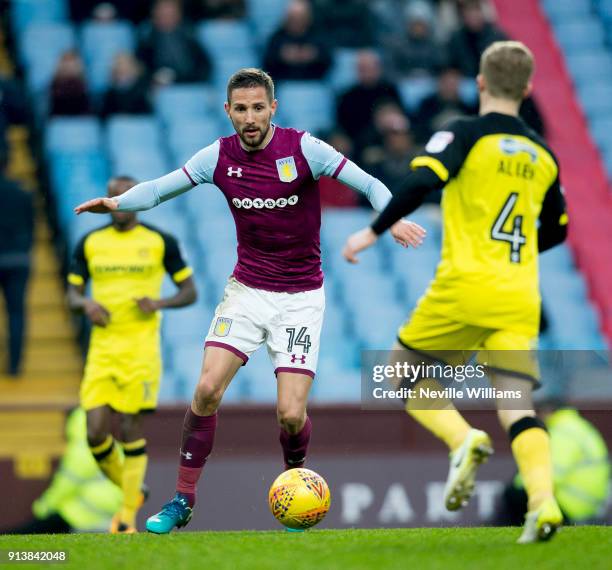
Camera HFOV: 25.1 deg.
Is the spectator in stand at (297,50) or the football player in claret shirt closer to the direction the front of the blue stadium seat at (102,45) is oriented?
the football player in claret shirt

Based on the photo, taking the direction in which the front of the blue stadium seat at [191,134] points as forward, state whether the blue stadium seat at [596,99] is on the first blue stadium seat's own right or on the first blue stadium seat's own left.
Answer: on the first blue stadium seat's own left

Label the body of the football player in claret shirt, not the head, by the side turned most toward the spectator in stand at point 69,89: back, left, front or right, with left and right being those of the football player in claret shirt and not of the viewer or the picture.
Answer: back

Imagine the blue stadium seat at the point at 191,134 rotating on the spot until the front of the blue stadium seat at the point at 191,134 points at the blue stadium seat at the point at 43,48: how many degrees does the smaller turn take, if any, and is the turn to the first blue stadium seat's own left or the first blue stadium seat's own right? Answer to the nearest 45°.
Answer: approximately 90° to the first blue stadium seat's own right

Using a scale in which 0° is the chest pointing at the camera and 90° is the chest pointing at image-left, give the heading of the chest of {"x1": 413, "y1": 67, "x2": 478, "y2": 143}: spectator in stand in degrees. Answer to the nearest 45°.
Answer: approximately 0°

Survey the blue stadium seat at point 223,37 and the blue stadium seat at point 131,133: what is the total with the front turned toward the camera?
2

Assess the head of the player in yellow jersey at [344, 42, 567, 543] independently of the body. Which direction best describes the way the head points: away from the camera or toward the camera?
away from the camera

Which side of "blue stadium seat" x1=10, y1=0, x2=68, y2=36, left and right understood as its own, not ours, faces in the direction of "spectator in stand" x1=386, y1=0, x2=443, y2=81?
left

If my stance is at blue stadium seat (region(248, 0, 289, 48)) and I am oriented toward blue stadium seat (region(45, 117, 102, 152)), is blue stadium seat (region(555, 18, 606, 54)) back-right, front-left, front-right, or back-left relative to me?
back-left

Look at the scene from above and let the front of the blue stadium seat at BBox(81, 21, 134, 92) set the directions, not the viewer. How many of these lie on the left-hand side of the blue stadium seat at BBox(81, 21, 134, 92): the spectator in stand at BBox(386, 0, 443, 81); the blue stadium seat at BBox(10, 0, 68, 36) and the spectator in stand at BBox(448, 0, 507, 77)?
2
